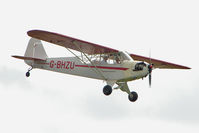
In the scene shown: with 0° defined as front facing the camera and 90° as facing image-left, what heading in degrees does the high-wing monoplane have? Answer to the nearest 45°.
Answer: approximately 315°
